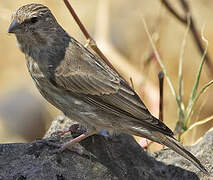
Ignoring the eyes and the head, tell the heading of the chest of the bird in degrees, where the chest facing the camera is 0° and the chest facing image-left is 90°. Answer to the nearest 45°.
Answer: approximately 90°
